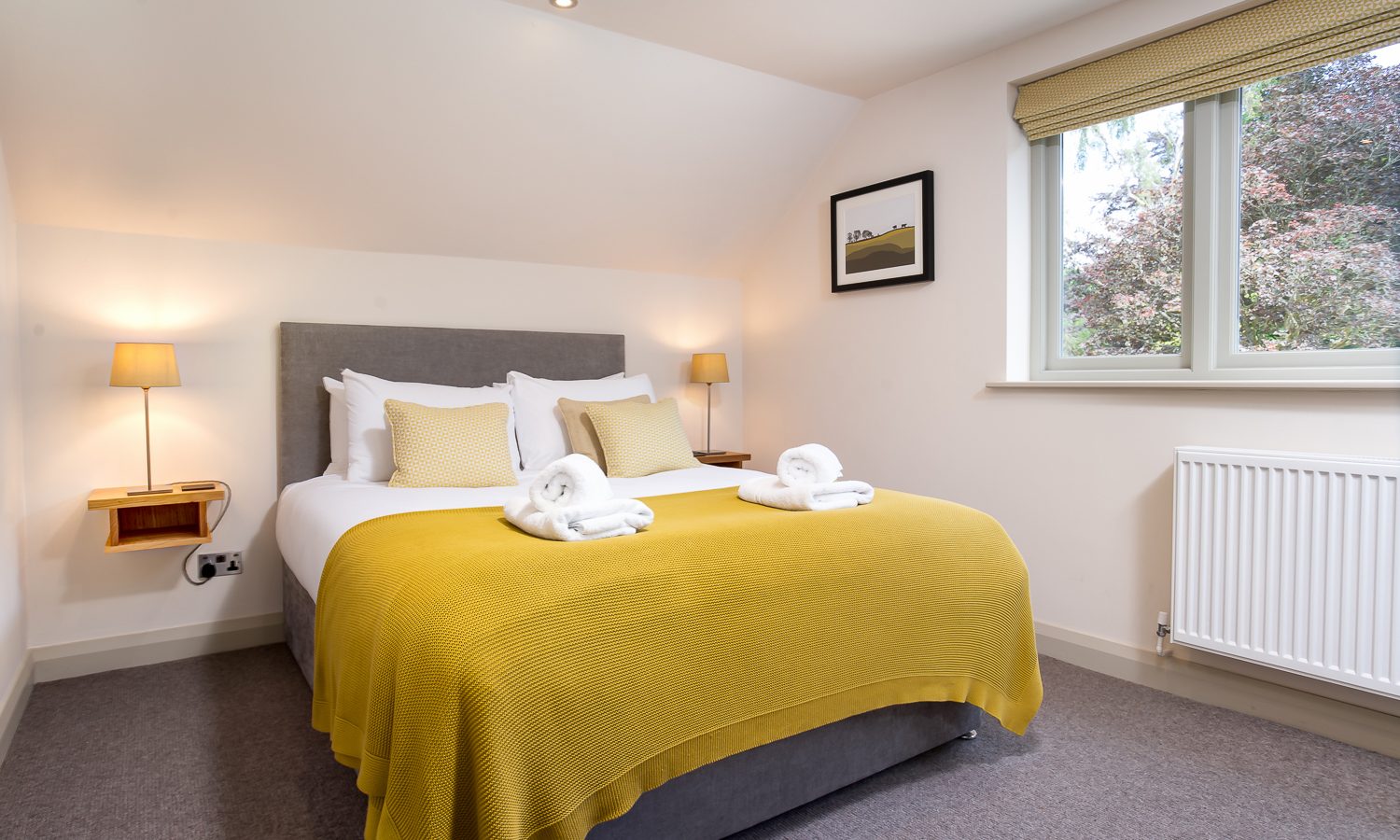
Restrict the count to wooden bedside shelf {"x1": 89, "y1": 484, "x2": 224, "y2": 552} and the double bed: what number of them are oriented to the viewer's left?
0

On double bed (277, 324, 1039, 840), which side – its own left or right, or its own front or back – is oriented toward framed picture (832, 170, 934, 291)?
left

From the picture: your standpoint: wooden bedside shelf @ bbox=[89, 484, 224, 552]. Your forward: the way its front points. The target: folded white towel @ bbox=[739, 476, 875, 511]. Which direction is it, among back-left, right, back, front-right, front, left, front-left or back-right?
front-left

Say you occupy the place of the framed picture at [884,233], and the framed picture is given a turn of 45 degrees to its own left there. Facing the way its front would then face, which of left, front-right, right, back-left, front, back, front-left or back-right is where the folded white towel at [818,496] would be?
front

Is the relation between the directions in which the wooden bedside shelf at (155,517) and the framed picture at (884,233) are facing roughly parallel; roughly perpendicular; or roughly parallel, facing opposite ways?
roughly perpendicular

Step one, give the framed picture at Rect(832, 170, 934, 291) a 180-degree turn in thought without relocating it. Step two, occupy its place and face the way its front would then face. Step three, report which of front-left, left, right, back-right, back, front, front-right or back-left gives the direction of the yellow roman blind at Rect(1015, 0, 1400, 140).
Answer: right

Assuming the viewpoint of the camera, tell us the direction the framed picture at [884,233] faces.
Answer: facing the viewer and to the left of the viewer

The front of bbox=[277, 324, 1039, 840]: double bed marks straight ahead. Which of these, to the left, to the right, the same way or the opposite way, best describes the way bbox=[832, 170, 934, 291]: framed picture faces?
to the right

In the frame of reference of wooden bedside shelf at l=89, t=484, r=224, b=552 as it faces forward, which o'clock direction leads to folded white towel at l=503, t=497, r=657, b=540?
The folded white towel is roughly at 11 o'clock from the wooden bedside shelf.

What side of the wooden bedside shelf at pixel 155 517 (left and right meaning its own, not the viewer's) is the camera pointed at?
front

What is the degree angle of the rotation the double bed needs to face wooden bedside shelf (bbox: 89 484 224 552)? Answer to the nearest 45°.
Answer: approximately 180°

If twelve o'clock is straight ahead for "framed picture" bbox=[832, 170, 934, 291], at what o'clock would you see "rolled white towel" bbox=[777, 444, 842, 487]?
The rolled white towel is roughly at 11 o'clock from the framed picture.

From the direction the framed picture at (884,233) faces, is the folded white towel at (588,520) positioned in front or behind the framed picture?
in front

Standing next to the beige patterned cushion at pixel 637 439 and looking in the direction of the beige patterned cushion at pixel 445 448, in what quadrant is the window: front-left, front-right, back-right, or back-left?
back-left

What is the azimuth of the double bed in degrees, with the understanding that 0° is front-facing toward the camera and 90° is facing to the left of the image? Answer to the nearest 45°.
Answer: approximately 315°

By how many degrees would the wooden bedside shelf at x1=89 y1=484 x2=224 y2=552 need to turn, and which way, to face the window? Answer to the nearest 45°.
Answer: approximately 45° to its left

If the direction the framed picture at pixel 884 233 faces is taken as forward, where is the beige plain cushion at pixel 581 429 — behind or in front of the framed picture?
in front

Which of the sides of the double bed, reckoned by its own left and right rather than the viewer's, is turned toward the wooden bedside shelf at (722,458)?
left

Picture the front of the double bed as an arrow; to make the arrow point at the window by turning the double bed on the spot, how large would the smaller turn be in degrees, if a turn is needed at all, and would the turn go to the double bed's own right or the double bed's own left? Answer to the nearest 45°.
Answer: approximately 45° to the double bed's own left
